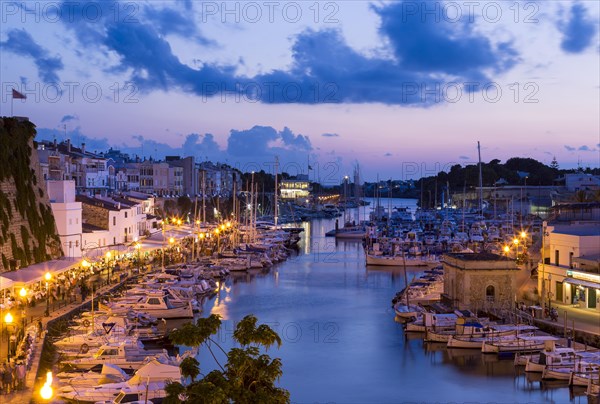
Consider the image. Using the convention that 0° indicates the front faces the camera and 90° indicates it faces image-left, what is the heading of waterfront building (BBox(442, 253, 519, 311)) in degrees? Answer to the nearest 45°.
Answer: approximately 0°

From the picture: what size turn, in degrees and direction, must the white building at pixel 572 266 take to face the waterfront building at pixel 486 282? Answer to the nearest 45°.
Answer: approximately 45° to its right
